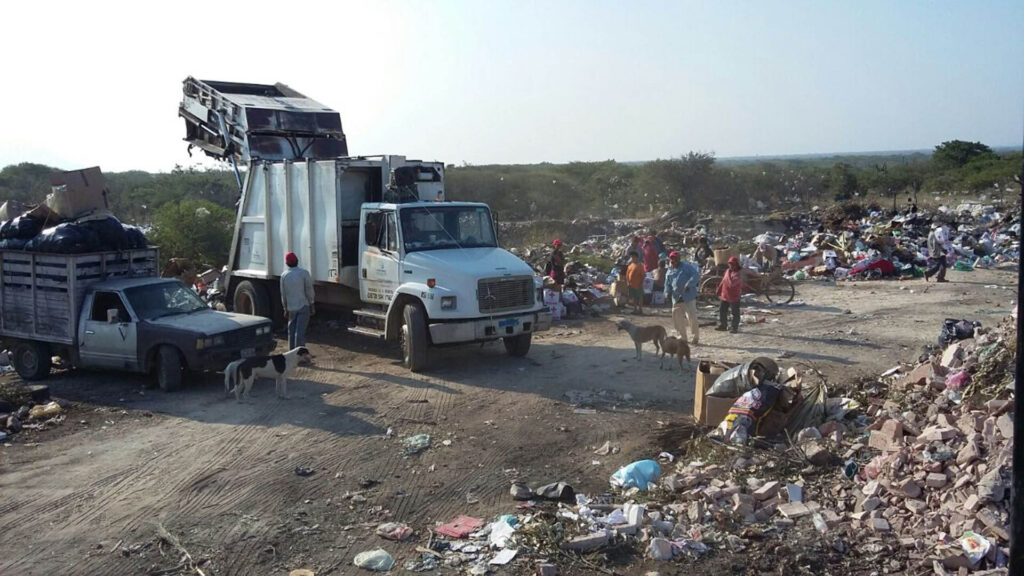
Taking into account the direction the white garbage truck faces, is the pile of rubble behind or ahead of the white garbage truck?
ahead

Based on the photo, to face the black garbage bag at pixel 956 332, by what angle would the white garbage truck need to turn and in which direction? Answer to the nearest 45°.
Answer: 0° — it already faces it

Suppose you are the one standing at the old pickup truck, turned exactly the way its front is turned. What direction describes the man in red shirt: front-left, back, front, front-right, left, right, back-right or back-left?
front-left

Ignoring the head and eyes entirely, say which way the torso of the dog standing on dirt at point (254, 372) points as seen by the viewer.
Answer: to the viewer's right

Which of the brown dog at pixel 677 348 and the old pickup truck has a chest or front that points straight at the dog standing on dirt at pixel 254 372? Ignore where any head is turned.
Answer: the old pickup truck

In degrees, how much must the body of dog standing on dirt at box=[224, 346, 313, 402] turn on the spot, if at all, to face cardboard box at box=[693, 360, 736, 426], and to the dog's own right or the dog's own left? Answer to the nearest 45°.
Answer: approximately 45° to the dog's own right
